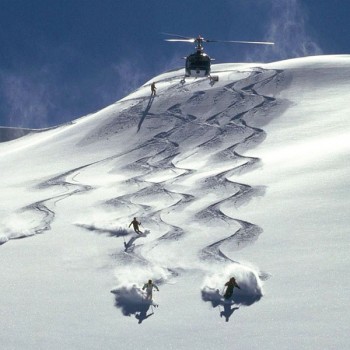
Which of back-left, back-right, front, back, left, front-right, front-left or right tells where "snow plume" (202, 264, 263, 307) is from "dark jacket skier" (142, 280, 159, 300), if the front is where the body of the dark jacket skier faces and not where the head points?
left

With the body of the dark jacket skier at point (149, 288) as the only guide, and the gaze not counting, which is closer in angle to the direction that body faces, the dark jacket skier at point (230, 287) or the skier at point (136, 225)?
the dark jacket skier

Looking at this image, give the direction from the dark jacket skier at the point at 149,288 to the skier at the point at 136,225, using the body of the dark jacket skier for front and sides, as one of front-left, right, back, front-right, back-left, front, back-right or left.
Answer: back

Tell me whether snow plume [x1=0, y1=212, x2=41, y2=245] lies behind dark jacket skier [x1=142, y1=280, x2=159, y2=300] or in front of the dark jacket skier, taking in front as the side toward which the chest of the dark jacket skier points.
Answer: behind

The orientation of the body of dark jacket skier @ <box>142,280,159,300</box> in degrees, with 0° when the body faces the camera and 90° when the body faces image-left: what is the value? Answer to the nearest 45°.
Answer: approximately 0°

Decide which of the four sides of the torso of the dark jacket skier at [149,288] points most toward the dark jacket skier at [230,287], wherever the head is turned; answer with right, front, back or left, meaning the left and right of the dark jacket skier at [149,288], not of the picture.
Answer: left

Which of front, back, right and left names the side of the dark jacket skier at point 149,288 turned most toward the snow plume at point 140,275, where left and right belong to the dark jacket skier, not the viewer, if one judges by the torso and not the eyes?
back
